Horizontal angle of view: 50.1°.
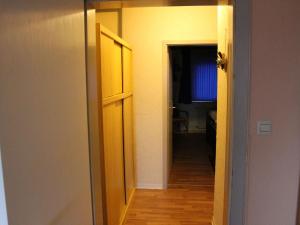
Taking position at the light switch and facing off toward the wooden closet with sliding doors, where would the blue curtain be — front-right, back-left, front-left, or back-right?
front-right

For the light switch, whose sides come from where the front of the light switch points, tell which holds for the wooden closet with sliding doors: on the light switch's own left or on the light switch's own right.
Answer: on the light switch's own right
